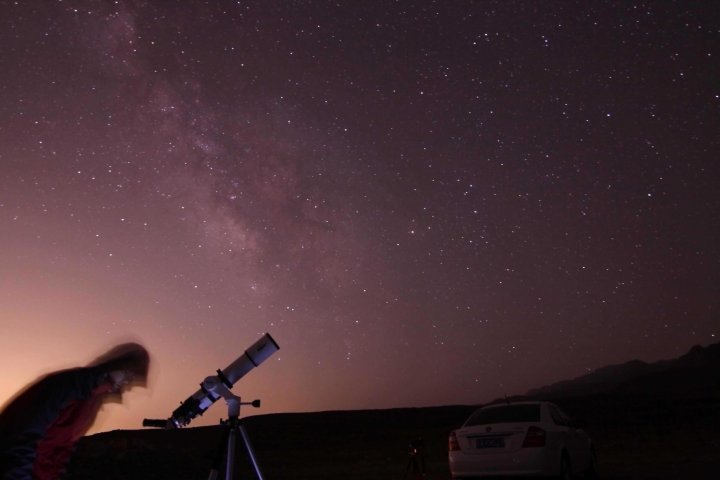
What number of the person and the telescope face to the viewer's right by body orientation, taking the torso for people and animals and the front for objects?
2

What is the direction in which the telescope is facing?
to the viewer's right

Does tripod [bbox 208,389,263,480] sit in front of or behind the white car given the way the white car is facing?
behind

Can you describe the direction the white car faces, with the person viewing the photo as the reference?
facing away from the viewer and to the right of the viewer

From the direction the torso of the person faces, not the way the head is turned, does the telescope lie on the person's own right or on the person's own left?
on the person's own left

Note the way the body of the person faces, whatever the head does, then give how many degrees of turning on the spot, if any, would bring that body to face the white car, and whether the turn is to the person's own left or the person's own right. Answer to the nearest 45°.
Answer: approximately 45° to the person's own left

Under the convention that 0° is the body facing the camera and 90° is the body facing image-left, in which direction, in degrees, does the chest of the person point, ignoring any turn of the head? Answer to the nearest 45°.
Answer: approximately 270°
